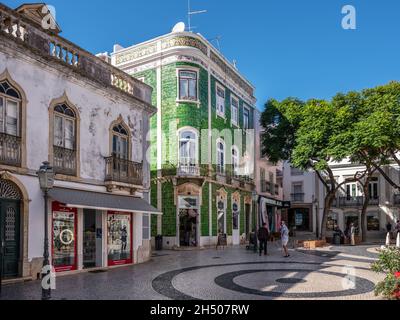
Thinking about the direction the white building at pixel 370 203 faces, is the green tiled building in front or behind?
in front

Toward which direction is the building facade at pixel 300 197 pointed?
toward the camera

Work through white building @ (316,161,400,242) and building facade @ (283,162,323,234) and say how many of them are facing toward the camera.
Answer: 2

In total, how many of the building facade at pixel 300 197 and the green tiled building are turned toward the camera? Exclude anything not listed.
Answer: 2

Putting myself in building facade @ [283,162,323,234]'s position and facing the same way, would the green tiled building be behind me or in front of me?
in front

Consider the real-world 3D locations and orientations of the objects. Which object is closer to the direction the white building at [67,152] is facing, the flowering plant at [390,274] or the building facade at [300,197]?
the flowering plant

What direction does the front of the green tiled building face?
toward the camera

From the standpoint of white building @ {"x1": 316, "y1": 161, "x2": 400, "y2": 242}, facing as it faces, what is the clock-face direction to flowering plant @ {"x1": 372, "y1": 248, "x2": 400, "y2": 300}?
The flowering plant is roughly at 12 o'clock from the white building.

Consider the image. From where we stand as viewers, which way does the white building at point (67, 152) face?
facing the viewer and to the right of the viewer

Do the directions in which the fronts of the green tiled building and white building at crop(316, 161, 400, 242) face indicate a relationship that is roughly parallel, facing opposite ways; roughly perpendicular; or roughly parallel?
roughly parallel

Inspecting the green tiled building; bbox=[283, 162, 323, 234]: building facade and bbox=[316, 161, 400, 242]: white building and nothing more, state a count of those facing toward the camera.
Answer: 3

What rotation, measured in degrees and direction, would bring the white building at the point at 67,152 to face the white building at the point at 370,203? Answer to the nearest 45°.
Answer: approximately 90° to its left
